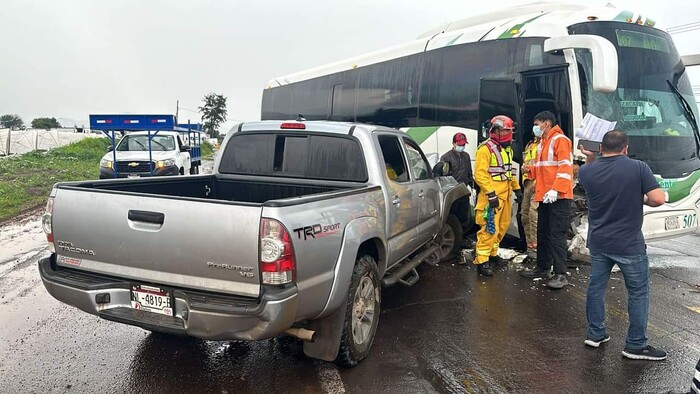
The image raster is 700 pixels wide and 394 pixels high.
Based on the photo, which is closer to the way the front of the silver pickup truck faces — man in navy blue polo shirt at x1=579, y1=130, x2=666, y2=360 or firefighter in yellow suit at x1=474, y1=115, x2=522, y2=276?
the firefighter in yellow suit

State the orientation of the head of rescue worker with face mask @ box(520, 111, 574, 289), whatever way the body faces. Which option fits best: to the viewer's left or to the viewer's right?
to the viewer's left

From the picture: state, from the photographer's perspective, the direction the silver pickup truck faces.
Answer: facing away from the viewer and to the right of the viewer

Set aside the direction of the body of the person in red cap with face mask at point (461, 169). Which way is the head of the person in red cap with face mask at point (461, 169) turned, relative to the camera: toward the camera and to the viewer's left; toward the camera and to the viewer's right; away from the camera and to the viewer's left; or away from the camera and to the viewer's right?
toward the camera and to the viewer's right

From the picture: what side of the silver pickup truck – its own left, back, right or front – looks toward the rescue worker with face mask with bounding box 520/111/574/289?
right

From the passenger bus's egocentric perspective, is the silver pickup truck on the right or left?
on its right

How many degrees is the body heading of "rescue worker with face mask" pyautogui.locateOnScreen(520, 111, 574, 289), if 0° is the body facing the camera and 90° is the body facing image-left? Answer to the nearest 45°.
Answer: approximately 90°

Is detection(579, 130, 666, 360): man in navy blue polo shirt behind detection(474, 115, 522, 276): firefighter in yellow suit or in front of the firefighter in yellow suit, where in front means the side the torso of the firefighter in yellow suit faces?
in front

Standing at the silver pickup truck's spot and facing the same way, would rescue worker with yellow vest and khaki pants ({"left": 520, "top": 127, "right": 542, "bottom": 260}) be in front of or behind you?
in front

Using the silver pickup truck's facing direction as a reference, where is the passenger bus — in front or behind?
in front
